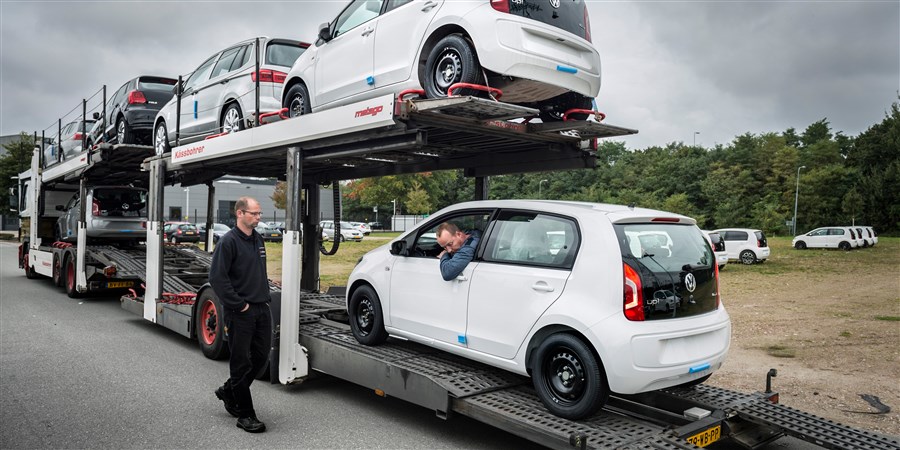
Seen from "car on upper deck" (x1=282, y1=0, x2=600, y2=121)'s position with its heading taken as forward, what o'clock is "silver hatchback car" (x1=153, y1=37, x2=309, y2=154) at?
The silver hatchback car is roughly at 12 o'clock from the car on upper deck.

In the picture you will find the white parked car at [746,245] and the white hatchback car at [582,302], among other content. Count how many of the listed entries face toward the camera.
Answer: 0

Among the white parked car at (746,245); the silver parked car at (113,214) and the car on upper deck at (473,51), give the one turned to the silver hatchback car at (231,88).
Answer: the car on upper deck

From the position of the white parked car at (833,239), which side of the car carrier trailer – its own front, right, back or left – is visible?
right

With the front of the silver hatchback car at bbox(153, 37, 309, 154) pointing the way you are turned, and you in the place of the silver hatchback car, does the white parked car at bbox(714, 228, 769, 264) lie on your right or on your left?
on your right

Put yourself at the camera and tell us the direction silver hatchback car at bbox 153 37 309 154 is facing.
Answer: facing away from the viewer and to the left of the viewer

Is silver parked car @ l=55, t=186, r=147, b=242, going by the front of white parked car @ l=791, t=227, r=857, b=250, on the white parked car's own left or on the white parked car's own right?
on the white parked car's own left

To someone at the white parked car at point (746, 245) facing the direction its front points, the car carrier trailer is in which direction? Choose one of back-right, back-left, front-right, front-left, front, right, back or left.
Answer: back-left

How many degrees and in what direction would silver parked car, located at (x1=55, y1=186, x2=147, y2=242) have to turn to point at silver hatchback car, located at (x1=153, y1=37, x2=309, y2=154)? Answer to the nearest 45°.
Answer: approximately 135° to its left

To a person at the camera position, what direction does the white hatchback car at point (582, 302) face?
facing away from the viewer and to the left of the viewer

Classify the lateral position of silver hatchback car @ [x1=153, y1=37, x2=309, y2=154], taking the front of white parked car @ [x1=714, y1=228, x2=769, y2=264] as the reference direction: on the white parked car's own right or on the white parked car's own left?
on the white parked car's own left

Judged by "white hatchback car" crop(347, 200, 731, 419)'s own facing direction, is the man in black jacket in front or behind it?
in front

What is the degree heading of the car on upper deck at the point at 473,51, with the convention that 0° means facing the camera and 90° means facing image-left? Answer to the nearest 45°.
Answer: approximately 135°

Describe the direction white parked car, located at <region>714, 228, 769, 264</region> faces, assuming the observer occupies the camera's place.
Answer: facing away from the viewer and to the left of the viewer

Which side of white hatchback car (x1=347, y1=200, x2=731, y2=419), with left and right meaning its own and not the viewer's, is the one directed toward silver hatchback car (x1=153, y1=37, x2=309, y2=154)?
front

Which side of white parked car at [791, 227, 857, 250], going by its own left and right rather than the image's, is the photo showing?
left
